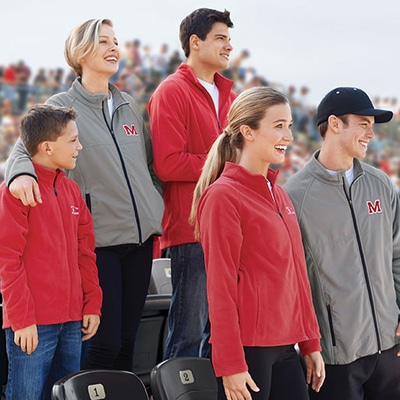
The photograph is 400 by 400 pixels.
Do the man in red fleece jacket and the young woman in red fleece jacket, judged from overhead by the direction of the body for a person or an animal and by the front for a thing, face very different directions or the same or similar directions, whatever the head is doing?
same or similar directions

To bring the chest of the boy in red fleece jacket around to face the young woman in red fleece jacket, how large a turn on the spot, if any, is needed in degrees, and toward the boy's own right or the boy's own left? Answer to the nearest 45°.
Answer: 0° — they already face them

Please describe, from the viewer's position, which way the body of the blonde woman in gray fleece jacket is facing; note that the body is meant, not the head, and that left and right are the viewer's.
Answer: facing the viewer and to the right of the viewer

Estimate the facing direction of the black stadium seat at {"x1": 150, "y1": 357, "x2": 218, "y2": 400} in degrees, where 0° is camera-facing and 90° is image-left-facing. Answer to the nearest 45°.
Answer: approximately 315°

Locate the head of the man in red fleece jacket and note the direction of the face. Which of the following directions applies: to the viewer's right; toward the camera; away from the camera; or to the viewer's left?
to the viewer's right

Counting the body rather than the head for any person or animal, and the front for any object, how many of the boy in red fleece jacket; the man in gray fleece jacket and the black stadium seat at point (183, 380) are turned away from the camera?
0

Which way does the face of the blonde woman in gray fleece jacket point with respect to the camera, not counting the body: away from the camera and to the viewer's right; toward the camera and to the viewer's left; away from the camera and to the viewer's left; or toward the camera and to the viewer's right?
toward the camera and to the viewer's right

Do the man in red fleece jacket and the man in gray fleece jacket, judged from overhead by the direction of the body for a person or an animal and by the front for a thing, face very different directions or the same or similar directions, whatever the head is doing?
same or similar directions

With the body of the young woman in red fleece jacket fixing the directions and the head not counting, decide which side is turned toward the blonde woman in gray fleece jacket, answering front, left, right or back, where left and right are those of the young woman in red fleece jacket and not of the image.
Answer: back

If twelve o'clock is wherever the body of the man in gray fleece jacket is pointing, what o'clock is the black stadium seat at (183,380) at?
The black stadium seat is roughly at 4 o'clock from the man in gray fleece jacket.
